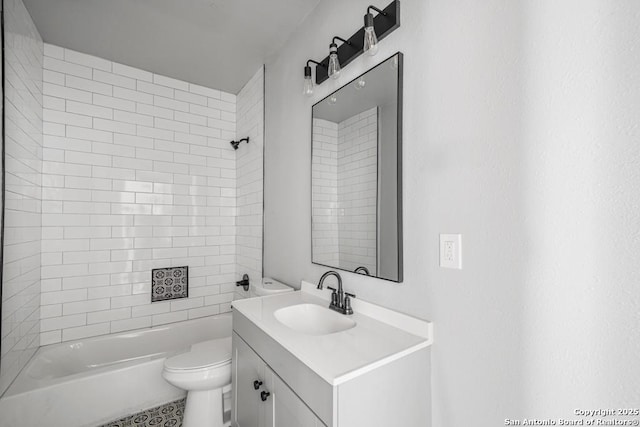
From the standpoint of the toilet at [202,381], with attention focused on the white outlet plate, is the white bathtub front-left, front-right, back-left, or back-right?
back-right

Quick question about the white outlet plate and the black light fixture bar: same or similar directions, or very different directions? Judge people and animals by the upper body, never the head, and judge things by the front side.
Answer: same or similar directions

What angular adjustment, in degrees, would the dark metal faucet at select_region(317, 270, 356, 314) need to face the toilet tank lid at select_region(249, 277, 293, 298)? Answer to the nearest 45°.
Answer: approximately 90° to its right

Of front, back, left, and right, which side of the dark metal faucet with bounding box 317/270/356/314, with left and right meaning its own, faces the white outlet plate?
left

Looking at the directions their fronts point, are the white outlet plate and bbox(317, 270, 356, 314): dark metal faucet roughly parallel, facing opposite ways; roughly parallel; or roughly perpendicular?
roughly parallel

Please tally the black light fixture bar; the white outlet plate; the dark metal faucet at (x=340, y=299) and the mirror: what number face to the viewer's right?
0

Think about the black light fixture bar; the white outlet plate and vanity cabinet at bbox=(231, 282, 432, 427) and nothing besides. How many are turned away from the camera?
0

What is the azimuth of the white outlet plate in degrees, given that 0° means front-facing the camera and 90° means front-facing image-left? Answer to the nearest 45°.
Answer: approximately 45°

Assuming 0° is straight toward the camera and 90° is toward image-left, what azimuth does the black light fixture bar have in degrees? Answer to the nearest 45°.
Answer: approximately 45°

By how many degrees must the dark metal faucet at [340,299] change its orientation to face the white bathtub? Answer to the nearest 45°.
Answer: approximately 45° to its right

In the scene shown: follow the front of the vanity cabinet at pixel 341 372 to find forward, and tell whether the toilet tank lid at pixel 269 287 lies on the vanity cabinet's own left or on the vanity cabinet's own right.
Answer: on the vanity cabinet's own right
